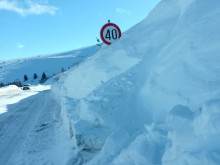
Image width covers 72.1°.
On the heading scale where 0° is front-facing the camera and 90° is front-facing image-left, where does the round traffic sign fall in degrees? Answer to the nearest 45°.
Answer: approximately 0°
